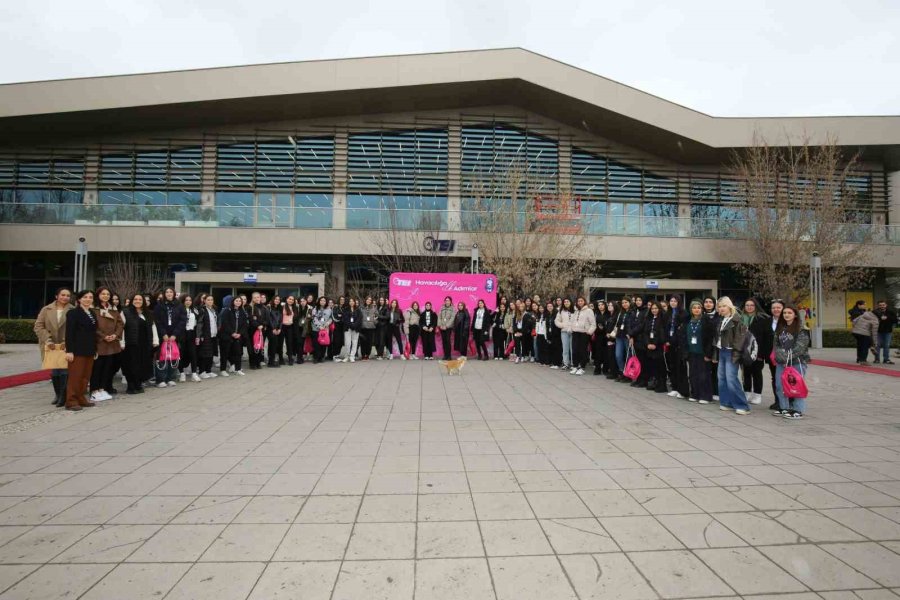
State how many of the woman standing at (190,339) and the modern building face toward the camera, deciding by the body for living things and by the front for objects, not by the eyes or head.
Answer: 2

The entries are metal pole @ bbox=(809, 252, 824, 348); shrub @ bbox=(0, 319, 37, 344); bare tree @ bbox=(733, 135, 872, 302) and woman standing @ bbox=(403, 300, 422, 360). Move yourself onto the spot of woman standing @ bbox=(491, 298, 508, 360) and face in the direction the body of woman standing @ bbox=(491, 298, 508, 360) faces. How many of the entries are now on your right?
2

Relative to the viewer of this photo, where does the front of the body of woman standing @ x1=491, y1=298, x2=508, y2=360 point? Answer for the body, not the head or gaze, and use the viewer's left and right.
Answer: facing the viewer

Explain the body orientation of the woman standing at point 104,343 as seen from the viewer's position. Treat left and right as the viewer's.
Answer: facing the viewer and to the right of the viewer

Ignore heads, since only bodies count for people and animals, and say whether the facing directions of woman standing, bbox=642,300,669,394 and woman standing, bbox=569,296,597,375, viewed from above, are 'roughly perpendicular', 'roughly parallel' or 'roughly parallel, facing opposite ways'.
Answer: roughly parallel

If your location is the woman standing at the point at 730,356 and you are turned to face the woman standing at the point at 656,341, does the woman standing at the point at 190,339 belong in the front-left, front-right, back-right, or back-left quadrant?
front-left

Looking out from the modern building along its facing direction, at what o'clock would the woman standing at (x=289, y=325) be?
The woman standing is roughly at 12 o'clock from the modern building.

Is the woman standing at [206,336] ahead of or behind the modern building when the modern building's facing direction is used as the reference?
ahead

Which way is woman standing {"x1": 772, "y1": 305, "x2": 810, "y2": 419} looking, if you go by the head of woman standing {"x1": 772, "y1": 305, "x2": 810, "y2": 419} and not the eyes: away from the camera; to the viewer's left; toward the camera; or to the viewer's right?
toward the camera

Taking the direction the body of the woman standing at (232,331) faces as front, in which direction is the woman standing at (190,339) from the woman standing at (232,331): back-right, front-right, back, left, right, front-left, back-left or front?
front-right

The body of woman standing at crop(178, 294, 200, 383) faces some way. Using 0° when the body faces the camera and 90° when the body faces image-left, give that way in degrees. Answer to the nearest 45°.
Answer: approximately 0°

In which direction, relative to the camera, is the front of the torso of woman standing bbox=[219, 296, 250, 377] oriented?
toward the camera

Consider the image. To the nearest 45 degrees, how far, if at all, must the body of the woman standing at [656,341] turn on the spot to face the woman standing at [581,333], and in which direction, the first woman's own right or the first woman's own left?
approximately 90° to the first woman's own right

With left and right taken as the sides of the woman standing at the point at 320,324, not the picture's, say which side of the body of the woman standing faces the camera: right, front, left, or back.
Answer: front

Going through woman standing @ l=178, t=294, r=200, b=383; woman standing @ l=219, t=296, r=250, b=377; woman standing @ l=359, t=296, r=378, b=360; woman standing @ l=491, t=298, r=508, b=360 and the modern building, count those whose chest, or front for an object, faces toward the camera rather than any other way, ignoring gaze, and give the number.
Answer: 5
